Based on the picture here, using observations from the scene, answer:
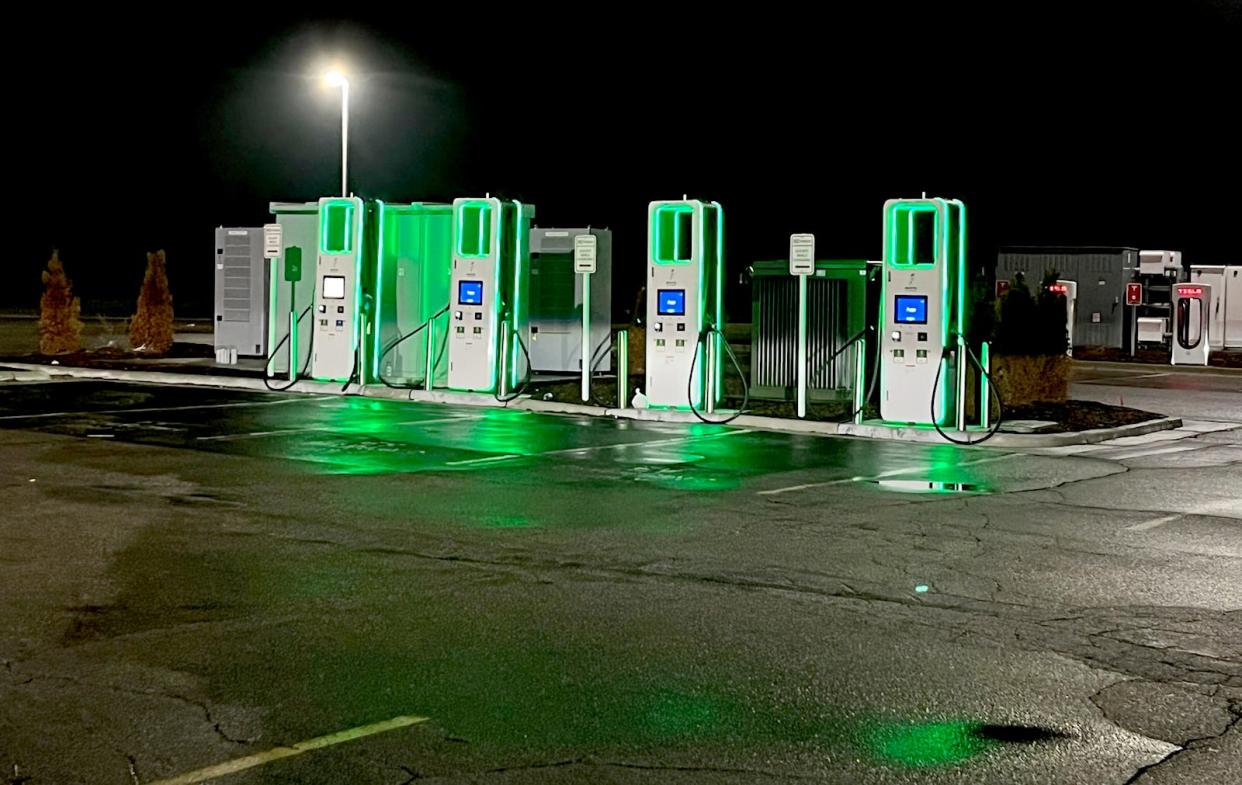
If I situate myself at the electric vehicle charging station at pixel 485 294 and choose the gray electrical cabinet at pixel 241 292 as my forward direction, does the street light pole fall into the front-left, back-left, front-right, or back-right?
front-right

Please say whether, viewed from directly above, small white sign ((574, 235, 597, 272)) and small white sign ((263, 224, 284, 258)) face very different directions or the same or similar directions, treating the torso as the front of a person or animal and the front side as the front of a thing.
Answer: same or similar directions

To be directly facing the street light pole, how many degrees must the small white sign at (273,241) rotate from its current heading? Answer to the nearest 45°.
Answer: approximately 180°

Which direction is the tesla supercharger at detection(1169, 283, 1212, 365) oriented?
toward the camera

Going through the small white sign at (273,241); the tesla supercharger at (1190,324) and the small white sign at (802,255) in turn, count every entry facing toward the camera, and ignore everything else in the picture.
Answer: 3

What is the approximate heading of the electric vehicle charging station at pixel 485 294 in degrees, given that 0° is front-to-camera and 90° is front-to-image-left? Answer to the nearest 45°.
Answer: approximately 45°

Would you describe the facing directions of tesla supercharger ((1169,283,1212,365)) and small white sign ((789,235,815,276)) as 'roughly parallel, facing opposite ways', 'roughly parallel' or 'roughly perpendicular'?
roughly parallel

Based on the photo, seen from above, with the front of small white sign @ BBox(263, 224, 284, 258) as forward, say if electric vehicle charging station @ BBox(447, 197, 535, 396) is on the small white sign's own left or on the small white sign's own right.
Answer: on the small white sign's own left

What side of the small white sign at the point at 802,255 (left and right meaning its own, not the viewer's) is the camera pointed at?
front

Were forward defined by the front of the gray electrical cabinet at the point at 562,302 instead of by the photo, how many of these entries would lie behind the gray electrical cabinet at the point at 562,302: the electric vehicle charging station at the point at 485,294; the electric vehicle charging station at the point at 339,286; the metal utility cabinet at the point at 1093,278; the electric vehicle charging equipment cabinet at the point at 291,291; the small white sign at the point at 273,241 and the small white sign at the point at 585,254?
1

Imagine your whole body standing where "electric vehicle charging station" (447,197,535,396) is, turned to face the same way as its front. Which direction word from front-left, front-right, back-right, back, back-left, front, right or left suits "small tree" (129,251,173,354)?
right

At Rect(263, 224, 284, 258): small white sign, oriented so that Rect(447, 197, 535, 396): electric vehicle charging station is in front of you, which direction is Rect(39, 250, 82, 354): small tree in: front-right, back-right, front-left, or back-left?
back-left

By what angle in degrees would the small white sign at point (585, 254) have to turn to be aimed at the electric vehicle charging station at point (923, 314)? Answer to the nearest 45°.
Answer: approximately 45° to its left

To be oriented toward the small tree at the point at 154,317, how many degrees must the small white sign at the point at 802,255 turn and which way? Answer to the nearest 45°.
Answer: approximately 135° to its right
